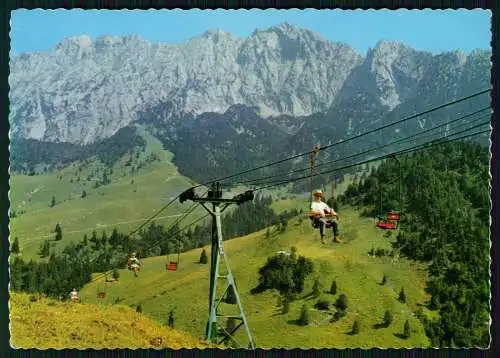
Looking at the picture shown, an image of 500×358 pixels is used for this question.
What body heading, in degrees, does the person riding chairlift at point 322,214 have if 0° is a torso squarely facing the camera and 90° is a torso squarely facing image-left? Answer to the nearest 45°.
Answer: approximately 315°
